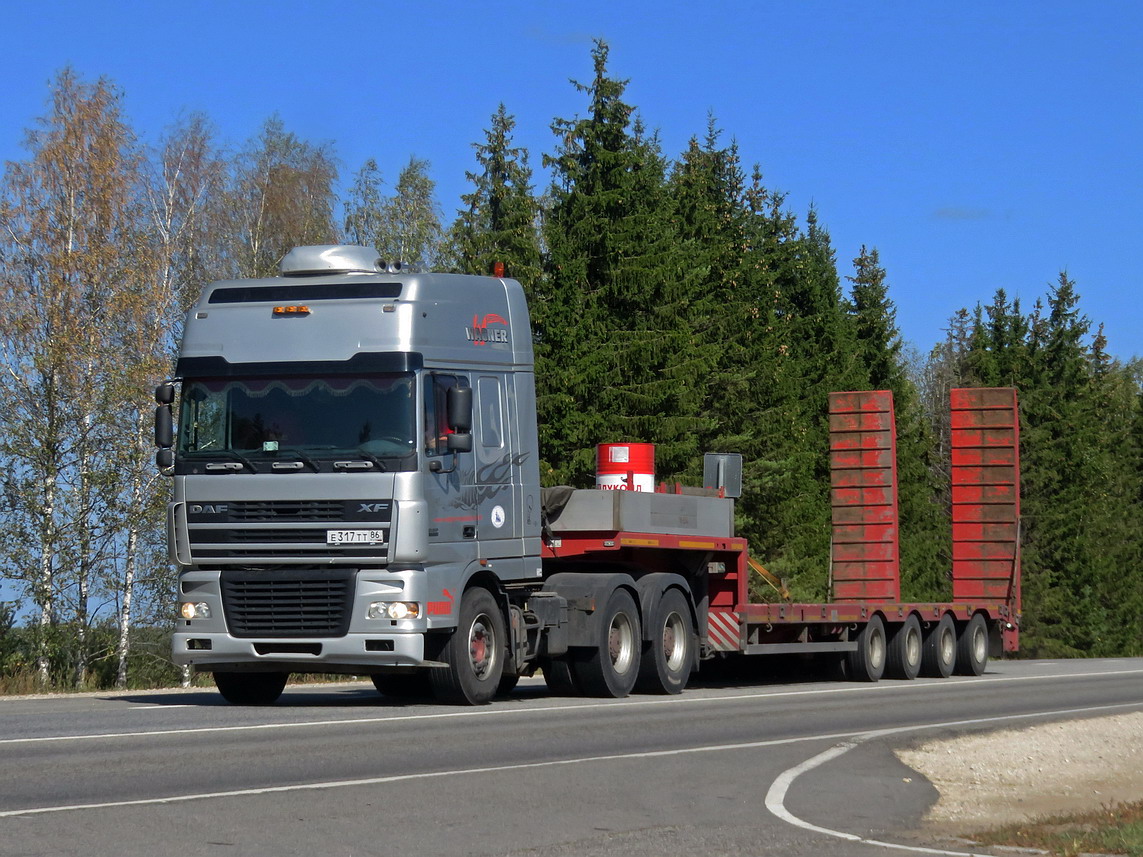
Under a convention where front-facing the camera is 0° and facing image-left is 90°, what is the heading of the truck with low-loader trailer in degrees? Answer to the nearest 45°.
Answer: approximately 45°

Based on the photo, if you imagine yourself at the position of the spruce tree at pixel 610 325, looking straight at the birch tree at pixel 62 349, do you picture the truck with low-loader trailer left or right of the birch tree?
left
